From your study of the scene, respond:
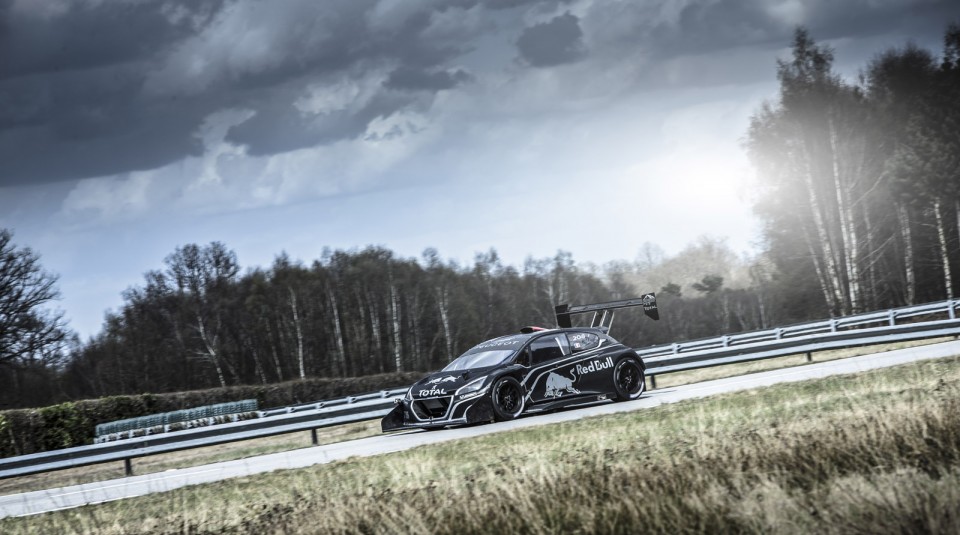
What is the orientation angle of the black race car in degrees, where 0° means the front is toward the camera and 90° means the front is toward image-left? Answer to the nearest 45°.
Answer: approximately 45°

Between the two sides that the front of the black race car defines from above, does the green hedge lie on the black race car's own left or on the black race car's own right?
on the black race car's own right

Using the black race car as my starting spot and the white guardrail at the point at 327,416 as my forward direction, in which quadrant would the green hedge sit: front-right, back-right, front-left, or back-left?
front-right
